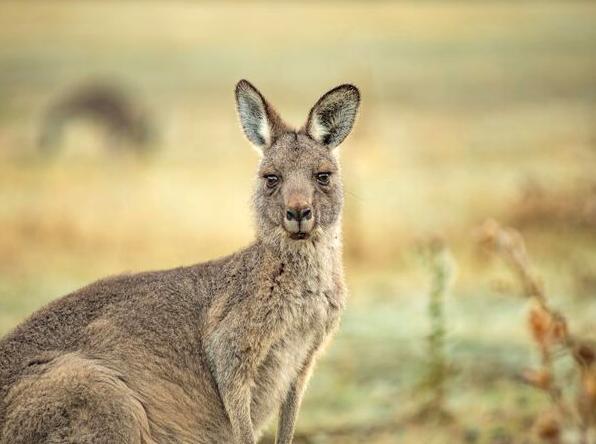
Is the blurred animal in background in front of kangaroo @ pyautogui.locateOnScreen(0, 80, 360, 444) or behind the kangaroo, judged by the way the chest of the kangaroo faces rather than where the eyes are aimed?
behind

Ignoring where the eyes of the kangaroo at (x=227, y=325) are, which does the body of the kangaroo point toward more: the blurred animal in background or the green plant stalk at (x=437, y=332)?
the green plant stalk

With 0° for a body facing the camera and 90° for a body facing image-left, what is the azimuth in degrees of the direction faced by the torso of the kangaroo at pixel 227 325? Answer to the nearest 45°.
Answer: approximately 315°

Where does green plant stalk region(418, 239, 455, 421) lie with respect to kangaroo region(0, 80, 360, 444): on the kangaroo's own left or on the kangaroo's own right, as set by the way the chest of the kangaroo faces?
on the kangaroo's own left

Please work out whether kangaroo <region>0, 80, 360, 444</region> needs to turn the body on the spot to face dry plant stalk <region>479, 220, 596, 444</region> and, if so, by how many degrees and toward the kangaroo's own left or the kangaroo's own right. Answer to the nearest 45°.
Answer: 0° — it already faces it
